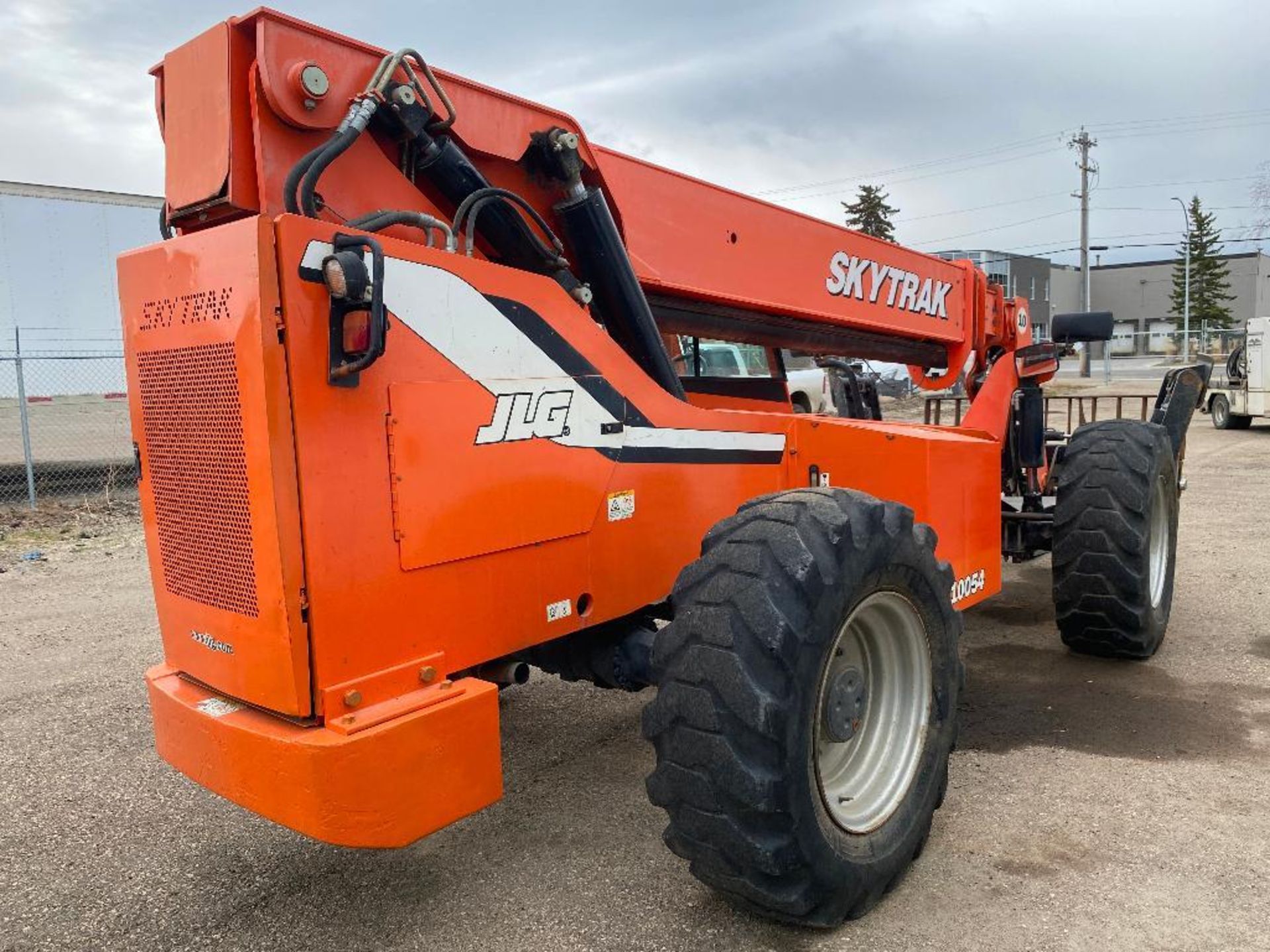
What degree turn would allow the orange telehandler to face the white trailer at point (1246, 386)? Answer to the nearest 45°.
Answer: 0° — it already faces it

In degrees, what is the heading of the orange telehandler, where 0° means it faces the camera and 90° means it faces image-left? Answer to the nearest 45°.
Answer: approximately 225°

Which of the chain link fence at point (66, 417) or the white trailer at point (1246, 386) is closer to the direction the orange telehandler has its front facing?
the white trailer

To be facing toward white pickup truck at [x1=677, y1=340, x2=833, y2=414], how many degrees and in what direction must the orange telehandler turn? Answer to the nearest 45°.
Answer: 0° — it already faces it

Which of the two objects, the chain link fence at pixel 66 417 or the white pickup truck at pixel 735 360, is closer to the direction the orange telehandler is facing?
the white pickup truck

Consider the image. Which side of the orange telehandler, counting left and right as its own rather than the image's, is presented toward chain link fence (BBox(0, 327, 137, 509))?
left
